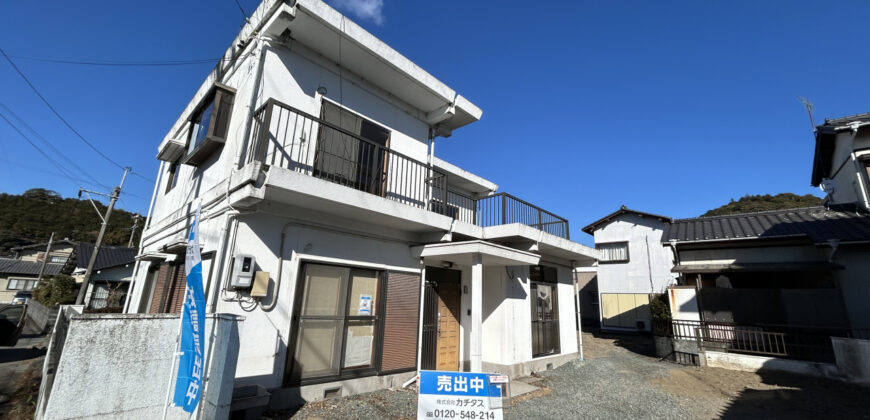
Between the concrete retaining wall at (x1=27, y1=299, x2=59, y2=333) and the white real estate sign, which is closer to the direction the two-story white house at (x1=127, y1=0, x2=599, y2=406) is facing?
the white real estate sign

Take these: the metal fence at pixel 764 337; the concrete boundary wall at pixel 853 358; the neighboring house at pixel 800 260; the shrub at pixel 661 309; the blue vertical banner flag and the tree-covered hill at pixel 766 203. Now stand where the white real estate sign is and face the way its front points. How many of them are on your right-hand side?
1

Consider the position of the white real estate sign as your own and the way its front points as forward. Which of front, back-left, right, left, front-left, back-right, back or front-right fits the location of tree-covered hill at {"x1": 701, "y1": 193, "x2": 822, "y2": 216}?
back-left

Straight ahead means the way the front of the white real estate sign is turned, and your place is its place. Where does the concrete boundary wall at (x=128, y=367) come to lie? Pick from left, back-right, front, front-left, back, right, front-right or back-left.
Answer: right

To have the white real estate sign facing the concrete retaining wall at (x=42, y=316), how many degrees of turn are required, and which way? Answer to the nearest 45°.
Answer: approximately 135° to its right

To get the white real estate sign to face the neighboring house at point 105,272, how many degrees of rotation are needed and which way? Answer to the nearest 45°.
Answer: approximately 135° to its right

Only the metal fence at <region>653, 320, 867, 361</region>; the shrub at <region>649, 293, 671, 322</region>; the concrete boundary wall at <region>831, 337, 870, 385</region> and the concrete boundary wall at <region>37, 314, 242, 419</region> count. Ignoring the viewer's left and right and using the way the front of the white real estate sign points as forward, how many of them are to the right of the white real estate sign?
1

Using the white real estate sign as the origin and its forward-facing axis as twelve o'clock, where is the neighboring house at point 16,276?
The neighboring house is roughly at 4 o'clock from the white real estate sign.

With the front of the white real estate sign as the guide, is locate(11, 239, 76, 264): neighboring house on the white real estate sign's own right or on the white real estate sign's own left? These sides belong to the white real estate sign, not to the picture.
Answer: on the white real estate sign's own right

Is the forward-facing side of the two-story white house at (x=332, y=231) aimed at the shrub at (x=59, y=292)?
no

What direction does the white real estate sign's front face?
toward the camera

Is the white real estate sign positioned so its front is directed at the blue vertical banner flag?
no

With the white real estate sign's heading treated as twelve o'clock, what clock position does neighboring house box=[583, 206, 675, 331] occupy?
The neighboring house is roughly at 7 o'clock from the white real estate sign.

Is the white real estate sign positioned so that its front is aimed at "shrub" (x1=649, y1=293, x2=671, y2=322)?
no

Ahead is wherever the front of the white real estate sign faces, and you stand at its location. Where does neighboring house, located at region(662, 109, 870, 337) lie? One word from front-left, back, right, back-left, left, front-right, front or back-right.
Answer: back-left
